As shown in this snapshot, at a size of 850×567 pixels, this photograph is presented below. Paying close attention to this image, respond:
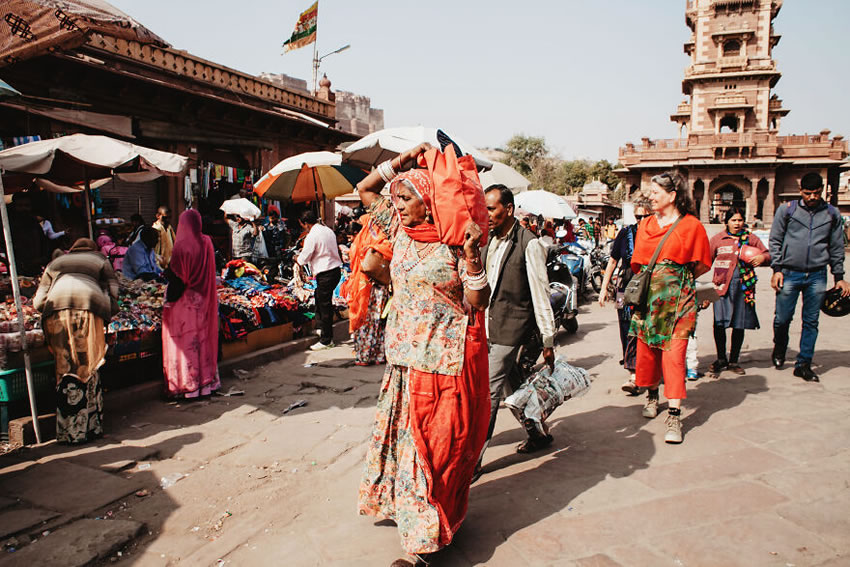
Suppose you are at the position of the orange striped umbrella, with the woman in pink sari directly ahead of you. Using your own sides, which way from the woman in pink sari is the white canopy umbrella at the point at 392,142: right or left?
left

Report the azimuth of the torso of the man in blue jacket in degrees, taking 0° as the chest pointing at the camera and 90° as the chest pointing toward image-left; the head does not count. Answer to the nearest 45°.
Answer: approximately 0°

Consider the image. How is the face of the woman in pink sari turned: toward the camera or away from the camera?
away from the camera

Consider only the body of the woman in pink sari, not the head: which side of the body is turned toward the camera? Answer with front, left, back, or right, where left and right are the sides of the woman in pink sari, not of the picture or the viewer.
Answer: back

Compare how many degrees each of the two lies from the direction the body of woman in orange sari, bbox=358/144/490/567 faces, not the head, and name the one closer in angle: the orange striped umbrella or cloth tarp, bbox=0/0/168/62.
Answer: the cloth tarp

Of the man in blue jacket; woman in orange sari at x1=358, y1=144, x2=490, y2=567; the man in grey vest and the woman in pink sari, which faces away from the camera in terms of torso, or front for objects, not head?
the woman in pink sari

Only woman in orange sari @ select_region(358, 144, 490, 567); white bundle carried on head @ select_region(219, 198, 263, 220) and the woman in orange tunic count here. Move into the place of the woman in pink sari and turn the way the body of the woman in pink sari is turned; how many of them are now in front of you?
1
